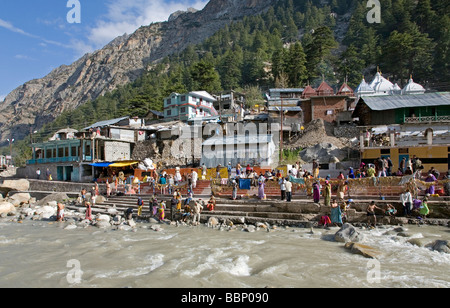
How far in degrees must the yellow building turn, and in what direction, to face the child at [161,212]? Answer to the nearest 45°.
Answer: approximately 45° to its right

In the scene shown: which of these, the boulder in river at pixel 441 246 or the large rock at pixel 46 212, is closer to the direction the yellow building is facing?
the boulder in river

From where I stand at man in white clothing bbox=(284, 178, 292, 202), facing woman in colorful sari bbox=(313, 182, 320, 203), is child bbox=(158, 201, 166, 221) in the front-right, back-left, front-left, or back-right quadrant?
back-right

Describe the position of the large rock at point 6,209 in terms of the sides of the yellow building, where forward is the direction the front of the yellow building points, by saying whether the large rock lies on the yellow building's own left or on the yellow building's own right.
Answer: on the yellow building's own right

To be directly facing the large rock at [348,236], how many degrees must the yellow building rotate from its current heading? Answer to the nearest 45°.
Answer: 0° — it already faces it

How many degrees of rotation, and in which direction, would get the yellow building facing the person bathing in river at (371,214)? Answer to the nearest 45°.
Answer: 0° — it already faces them

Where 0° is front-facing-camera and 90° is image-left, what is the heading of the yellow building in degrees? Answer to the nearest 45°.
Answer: approximately 0°

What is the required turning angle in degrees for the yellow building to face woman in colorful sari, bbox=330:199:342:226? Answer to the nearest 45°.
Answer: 0° — it already faces them
